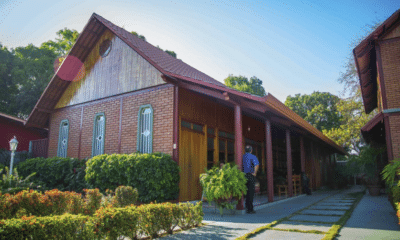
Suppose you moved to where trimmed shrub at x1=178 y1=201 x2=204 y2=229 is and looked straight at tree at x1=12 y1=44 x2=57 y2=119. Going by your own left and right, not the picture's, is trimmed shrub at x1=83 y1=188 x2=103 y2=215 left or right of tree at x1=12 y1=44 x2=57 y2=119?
left

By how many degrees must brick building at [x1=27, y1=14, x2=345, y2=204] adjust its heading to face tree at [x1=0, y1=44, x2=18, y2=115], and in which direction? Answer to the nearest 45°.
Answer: approximately 180°

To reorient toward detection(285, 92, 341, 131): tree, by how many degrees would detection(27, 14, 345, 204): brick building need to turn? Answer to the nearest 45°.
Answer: approximately 90° to its left

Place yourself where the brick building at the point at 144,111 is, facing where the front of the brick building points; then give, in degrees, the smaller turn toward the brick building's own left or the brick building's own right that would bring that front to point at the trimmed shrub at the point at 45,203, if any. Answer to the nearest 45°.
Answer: approximately 45° to the brick building's own right

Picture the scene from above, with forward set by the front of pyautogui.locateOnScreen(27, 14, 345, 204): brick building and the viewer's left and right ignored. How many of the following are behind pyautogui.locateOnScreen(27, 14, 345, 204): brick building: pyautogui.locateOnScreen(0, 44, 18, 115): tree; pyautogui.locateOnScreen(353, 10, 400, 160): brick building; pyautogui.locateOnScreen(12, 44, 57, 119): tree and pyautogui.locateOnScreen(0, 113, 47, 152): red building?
3

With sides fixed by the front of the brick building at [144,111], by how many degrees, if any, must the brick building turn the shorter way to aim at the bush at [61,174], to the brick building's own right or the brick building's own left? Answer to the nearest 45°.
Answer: approximately 135° to the brick building's own right

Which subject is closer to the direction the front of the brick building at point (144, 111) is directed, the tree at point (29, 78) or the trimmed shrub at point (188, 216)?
the trimmed shrub

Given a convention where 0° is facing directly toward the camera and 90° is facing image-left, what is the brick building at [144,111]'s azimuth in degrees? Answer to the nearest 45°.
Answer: approximately 315°

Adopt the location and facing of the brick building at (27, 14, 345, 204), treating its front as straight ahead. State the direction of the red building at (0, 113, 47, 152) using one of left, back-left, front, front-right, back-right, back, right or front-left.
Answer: back

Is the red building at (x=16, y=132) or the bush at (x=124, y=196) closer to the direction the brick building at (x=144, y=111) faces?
the bush

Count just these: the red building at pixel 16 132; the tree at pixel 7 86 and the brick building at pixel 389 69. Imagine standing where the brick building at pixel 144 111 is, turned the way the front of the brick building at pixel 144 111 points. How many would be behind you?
2

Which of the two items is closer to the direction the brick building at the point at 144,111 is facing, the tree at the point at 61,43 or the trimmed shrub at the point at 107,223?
the trimmed shrub

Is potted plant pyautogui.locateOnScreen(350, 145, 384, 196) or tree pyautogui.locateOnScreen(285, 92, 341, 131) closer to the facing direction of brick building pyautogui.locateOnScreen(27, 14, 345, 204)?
the potted plant

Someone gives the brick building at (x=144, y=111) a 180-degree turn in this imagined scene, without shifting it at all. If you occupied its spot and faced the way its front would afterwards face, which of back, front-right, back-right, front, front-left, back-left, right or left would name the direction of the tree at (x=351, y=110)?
right

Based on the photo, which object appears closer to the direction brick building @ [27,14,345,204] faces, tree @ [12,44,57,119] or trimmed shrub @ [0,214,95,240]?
the trimmed shrub

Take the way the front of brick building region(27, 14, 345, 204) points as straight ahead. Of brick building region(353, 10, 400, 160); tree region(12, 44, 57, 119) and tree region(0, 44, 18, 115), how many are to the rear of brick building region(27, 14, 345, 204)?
2

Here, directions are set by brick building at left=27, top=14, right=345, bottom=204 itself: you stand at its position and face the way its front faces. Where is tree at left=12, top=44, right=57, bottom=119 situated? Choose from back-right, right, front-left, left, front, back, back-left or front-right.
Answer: back
